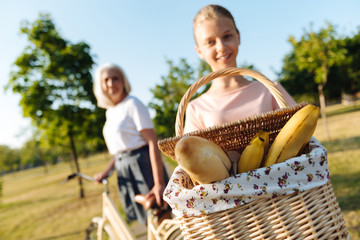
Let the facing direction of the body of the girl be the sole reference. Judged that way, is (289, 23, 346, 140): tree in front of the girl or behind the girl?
behind

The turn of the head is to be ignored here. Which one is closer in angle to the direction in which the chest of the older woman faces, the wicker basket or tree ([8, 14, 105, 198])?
the wicker basket

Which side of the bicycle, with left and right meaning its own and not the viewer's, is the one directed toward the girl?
left

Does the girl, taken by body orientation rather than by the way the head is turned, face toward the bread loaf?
yes

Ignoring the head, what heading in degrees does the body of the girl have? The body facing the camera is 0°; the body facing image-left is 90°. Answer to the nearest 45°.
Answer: approximately 0°

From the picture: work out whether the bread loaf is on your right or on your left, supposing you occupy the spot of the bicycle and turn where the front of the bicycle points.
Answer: on your left
